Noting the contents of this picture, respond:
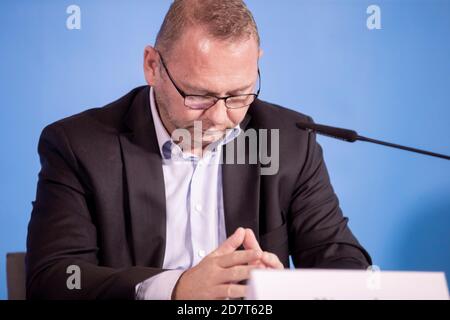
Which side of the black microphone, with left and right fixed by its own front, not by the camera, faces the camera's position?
left
